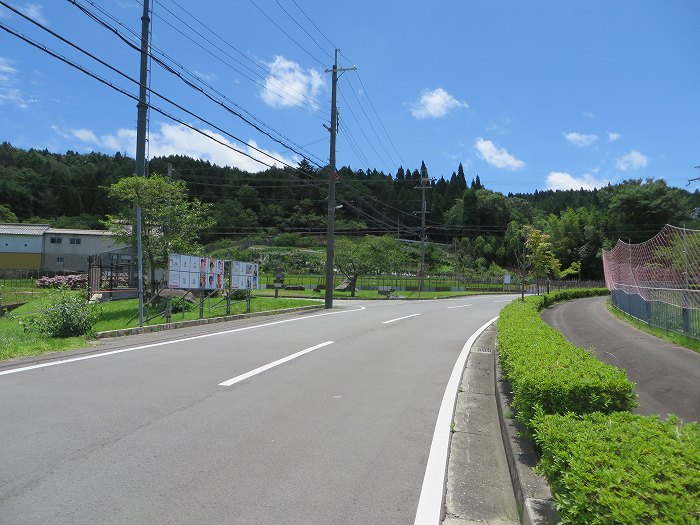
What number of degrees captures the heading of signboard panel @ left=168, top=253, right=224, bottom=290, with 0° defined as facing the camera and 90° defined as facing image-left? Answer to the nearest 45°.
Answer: approximately 315°

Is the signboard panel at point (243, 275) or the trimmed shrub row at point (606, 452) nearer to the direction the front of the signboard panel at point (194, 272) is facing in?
the trimmed shrub row

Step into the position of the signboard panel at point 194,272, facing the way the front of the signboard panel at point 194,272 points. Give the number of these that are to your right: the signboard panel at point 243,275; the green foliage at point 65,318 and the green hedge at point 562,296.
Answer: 1

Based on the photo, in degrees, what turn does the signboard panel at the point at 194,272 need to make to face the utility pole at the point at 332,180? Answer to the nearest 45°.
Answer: approximately 90° to its left

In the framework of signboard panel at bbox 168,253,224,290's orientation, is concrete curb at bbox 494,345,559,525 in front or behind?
in front

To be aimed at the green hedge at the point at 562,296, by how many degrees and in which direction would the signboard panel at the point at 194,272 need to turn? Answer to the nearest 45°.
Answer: approximately 90° to its left

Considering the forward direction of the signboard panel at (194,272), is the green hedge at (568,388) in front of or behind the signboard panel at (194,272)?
in front

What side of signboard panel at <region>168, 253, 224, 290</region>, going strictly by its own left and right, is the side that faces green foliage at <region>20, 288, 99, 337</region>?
right
